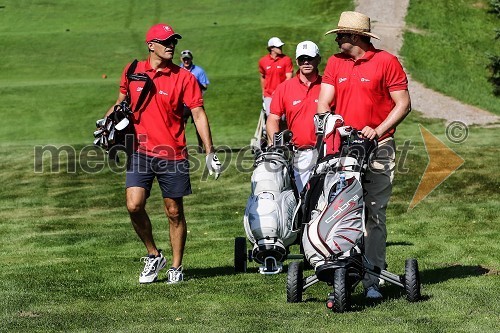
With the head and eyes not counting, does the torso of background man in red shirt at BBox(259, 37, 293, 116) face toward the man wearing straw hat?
yes

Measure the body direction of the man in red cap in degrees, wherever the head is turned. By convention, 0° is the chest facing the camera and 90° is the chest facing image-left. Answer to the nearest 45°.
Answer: approximately 0°

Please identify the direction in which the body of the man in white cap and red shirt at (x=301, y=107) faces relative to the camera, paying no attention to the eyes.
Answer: toward the camera

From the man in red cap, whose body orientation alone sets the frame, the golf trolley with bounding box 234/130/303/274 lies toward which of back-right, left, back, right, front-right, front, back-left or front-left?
left

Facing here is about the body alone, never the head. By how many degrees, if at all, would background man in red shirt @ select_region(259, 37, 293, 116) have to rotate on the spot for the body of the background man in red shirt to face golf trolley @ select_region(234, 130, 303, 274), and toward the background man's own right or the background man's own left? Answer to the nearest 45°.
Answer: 0° — they already face it

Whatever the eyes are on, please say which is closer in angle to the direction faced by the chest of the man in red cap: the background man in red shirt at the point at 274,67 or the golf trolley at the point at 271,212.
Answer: the golf trolley

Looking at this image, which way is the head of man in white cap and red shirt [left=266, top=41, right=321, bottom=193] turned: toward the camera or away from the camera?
toward the camera

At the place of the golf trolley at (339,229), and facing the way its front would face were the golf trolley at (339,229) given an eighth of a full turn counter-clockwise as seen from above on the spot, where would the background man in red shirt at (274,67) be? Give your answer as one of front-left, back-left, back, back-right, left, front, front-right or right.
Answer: back-left

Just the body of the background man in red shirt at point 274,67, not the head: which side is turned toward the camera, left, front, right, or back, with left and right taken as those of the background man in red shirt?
front

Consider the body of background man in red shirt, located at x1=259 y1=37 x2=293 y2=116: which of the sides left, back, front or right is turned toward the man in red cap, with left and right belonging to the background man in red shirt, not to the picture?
front

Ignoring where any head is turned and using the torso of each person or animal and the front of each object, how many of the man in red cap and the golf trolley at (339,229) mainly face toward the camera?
2

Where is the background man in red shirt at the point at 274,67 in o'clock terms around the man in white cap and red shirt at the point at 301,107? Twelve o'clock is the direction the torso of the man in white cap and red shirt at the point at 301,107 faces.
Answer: the background man in red shirt at the point at 274,67 is roughly at 6 o'clock from the man in white cap and red shirt at the point at 301,107.

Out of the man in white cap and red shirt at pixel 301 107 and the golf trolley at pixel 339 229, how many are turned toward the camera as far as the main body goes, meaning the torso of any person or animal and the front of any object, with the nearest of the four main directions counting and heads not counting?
2
